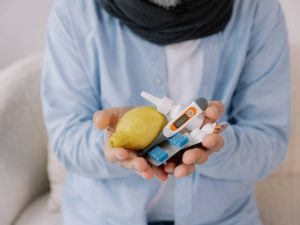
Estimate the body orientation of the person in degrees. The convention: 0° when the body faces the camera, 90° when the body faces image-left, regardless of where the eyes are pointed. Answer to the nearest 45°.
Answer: approximately 0°
